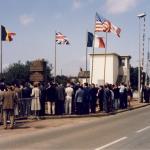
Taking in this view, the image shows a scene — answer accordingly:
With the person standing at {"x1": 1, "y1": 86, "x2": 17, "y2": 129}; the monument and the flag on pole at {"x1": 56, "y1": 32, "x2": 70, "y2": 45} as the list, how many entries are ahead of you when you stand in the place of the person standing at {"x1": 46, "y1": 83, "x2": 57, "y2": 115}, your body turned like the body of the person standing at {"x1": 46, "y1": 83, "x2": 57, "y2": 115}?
2

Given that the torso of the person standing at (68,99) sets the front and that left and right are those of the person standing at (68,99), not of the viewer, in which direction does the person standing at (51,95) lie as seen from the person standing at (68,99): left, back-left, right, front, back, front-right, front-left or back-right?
back-left

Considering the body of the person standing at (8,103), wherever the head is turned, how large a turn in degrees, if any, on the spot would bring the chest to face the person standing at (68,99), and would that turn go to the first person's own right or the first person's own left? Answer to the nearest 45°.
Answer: approximately 45° to the first person's own right

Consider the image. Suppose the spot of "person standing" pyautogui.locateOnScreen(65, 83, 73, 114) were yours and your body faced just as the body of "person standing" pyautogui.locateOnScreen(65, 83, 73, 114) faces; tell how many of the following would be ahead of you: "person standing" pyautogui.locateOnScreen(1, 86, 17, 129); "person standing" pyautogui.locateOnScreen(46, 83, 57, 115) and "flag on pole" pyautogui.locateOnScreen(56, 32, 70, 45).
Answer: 1

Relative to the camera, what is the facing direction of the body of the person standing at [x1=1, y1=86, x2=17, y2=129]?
away from the camera

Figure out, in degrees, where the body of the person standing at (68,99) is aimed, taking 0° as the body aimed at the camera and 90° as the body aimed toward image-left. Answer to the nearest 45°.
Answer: approximately 180°

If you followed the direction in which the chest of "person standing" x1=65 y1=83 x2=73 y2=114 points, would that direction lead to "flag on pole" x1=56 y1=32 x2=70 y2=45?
yes

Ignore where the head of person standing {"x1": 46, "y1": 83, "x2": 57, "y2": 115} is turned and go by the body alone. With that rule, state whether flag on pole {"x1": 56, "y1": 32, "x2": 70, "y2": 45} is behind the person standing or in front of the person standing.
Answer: in front

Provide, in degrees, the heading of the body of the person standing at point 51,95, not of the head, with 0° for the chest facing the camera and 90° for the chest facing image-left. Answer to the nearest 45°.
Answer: approximately 180°

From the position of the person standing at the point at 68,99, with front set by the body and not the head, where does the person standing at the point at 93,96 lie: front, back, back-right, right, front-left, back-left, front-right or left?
front-right
